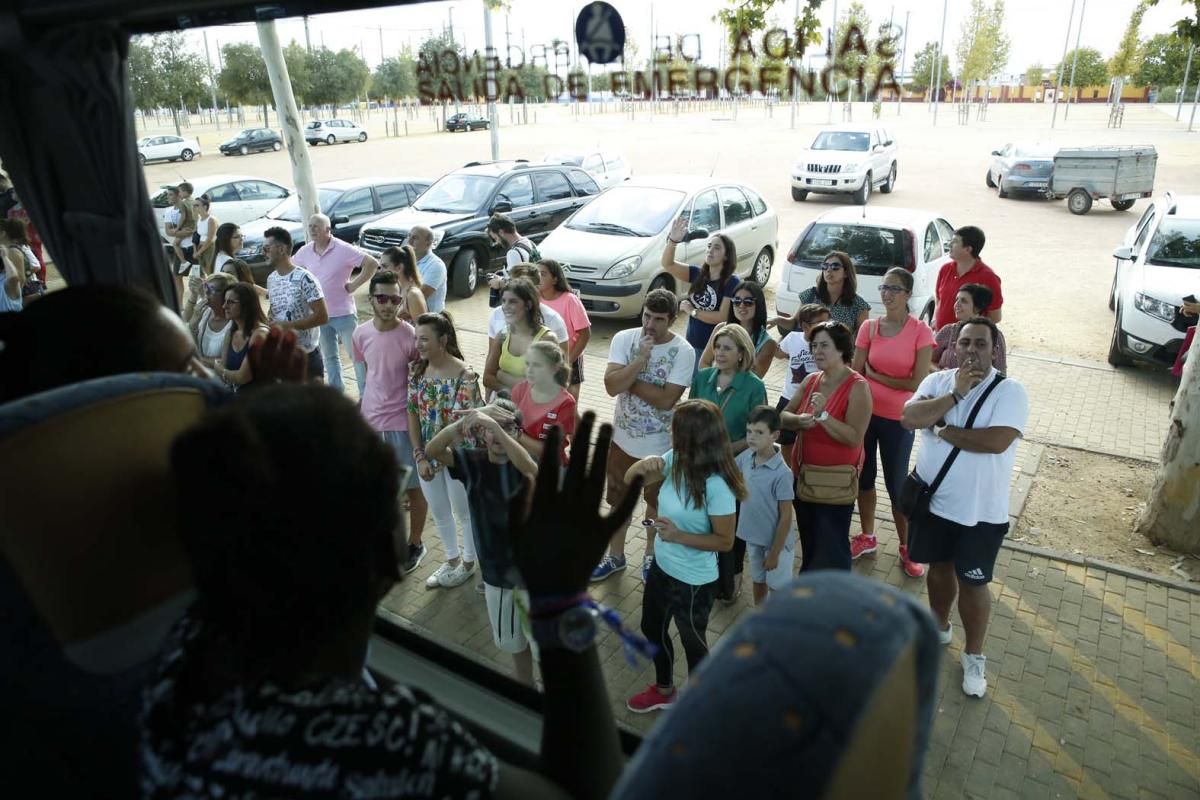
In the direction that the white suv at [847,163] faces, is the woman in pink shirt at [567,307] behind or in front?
in front

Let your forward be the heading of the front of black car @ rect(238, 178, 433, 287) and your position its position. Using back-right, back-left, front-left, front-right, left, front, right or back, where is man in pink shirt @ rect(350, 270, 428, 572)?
front-left

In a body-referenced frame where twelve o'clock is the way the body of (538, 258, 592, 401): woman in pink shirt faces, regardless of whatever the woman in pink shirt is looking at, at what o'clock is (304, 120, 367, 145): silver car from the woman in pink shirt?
The silver car is roughly at 4 o'clock from the woman in pink shirt.

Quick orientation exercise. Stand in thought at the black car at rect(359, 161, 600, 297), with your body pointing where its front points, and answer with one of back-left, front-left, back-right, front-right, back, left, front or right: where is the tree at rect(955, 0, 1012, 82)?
back

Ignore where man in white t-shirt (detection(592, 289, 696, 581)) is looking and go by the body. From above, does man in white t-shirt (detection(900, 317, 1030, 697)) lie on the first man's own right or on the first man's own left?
on the first man's own left

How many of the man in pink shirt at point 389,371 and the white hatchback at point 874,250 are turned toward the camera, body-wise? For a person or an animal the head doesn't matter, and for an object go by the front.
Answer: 1

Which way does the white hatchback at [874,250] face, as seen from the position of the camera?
facing away from the viewer and to the right of the viewer

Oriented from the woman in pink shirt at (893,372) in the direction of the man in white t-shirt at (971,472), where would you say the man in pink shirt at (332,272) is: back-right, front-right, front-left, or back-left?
back-right

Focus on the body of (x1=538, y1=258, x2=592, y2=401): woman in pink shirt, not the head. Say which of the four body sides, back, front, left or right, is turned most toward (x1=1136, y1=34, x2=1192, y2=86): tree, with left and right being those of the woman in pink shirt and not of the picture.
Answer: back
